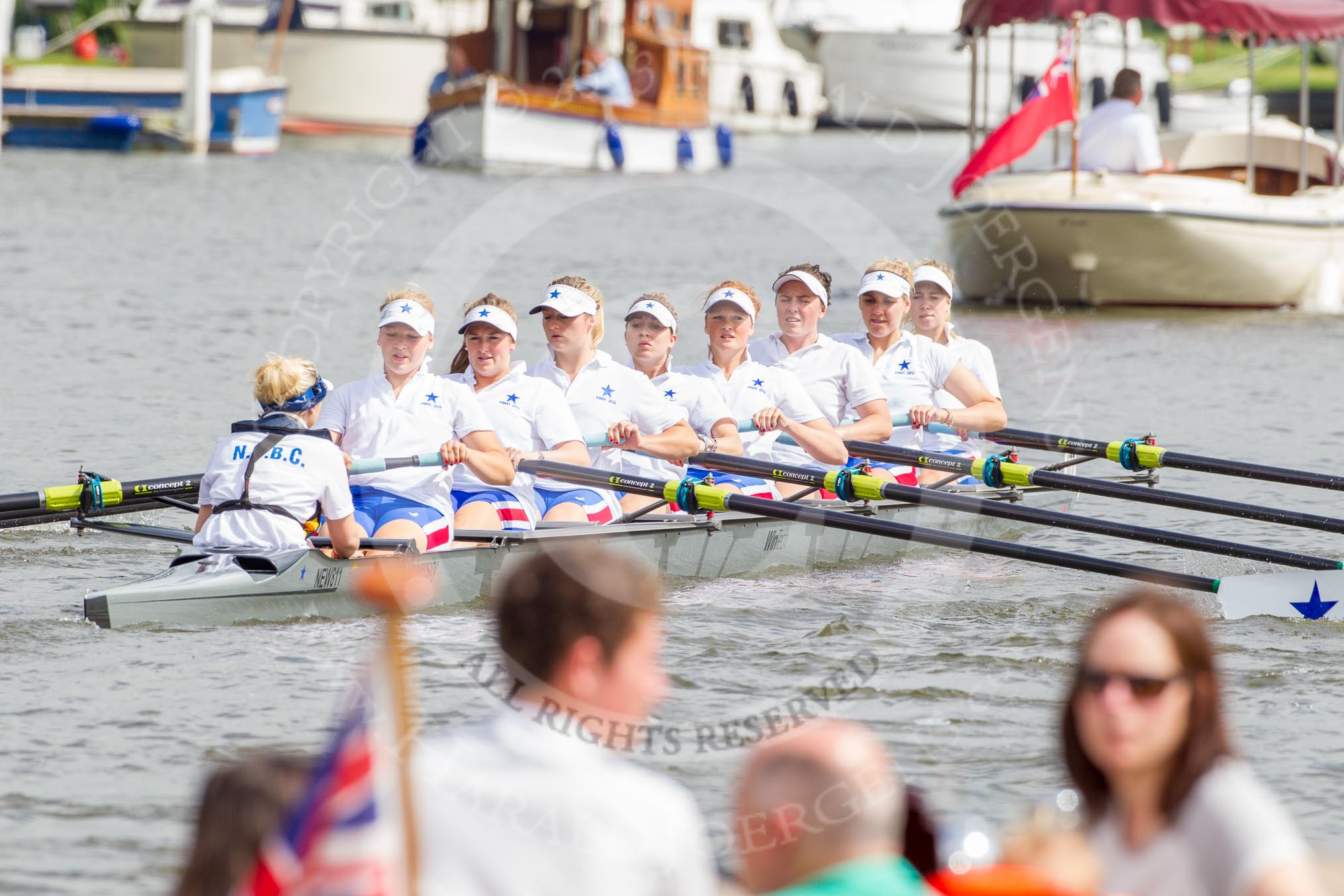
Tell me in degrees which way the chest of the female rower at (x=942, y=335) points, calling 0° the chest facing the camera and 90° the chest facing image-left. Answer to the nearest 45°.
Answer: approximately 45°

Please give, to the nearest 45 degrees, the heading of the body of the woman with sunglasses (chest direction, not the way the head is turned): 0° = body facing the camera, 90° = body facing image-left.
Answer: approximately 45°

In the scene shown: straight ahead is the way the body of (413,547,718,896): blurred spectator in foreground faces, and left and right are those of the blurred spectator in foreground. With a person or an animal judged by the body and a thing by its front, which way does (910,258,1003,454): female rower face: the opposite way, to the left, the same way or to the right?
the opposite way

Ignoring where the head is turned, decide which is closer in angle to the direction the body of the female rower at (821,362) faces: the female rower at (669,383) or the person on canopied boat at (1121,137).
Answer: the female rower

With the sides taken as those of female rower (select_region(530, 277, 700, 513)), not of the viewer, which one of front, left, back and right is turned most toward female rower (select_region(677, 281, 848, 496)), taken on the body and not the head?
back

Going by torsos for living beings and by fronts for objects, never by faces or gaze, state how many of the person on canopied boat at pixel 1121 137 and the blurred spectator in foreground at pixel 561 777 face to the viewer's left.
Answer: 0

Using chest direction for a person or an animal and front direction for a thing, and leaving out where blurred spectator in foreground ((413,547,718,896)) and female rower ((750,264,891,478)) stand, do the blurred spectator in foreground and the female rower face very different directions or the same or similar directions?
very different directions

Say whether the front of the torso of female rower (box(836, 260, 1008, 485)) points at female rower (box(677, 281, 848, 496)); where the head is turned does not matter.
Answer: yes

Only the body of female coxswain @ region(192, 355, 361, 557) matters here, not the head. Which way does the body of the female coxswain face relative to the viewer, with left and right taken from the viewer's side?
facing away from the viewer and to the right of the viewer

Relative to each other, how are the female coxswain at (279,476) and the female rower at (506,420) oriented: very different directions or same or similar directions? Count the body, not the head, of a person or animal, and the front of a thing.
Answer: very different directions

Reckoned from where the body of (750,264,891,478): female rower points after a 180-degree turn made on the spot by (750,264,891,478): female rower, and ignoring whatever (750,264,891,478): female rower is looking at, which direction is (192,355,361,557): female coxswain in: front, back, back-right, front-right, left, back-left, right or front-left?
back

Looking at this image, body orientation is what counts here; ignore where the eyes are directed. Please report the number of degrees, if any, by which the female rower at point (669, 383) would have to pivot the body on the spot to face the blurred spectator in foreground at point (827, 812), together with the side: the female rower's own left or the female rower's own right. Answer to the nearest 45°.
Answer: approximately 45° to the female rower's own left

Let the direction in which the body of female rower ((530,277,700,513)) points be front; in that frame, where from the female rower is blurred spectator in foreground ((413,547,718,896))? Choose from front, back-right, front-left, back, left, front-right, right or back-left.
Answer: front-left

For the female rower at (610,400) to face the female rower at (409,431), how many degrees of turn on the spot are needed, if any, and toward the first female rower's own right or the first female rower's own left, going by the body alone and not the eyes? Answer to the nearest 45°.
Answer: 0° — they already face them

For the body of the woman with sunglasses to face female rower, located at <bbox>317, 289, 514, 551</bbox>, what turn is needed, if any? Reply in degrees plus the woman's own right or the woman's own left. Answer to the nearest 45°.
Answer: approximately 90° to the woman's own right

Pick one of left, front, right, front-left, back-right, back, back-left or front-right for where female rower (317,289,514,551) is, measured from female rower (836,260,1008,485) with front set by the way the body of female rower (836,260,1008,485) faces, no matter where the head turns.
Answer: front

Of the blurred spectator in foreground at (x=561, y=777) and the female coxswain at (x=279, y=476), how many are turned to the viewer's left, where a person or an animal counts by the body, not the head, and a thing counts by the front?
0
